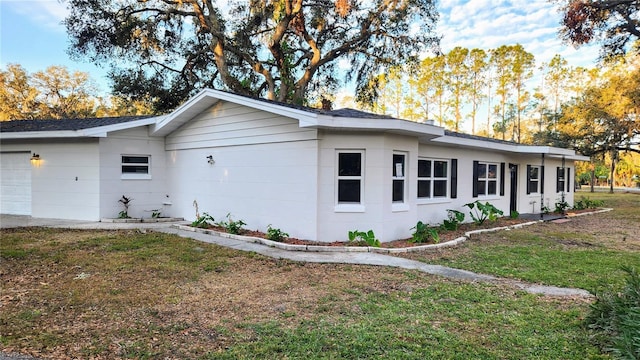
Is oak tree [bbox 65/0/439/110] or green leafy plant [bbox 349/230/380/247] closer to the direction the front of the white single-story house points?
the green leafy plant

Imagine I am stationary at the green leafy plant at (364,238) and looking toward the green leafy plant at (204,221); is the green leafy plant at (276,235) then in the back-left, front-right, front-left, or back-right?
front-left

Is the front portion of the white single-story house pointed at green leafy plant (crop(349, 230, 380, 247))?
yes

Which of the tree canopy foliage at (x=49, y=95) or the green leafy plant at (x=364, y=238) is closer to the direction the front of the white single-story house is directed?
the green leafy plant

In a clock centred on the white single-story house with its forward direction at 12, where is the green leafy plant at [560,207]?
The green leafy plant is roughly at 10 o'clock from the white single-story house.

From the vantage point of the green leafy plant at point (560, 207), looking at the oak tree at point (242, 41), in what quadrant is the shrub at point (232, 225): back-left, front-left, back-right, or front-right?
front-left

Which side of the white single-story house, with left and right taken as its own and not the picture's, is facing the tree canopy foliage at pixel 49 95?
back

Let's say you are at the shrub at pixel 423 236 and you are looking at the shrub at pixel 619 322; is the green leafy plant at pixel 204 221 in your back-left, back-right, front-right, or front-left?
back-right

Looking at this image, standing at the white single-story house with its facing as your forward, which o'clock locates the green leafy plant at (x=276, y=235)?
The green leafy plant is roughly at 1 o'clock from the white single-story house.

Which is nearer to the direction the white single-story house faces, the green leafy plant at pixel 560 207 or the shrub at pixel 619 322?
the shrub

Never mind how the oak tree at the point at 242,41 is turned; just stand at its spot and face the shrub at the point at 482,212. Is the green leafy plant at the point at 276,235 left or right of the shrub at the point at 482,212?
right

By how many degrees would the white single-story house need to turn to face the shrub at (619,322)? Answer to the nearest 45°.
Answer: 0° — it already faces it
